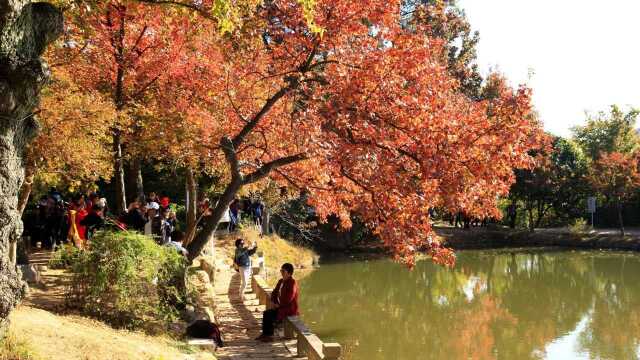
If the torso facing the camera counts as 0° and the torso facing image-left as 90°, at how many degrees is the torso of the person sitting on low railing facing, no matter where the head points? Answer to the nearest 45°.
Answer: approximately 45°

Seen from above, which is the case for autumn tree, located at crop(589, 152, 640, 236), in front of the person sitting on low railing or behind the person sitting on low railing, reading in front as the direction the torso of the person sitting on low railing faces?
behind

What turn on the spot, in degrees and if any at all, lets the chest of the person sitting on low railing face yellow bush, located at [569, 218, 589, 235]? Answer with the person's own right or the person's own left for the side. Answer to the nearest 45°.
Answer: approximately 180°

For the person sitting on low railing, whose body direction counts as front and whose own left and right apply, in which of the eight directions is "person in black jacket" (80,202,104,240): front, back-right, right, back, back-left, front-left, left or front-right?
right

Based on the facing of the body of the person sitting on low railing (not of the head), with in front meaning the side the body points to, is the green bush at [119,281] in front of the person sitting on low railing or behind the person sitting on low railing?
in front

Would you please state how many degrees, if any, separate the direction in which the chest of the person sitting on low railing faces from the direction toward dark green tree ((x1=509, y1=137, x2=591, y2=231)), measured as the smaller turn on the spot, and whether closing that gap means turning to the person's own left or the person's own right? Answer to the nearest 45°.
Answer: approximately 180°

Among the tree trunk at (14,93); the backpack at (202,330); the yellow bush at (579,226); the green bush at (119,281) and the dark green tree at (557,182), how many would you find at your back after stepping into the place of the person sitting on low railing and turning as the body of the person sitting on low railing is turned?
2

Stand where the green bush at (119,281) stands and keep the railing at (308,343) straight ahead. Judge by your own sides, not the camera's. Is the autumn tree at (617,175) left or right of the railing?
left

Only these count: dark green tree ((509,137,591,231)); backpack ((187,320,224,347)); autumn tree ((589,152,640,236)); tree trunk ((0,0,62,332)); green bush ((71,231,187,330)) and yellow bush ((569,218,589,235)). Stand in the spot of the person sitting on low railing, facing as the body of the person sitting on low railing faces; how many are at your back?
3

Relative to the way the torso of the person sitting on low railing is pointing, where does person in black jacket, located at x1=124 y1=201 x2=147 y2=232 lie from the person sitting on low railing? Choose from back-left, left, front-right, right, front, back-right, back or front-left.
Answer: right

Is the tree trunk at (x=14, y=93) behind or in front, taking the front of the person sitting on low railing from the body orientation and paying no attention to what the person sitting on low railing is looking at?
in front
